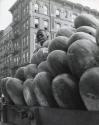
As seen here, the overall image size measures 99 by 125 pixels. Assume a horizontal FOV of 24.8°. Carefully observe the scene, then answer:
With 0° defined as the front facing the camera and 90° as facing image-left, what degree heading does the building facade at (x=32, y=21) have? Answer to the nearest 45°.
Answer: approximately 315°

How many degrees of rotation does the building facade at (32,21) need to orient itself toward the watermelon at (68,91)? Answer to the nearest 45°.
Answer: approximately 45° to its right

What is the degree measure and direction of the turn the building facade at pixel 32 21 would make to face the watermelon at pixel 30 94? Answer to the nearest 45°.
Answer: approximately 45° to its right

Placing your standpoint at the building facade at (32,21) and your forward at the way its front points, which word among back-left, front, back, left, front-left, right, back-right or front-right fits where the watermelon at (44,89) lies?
front-right

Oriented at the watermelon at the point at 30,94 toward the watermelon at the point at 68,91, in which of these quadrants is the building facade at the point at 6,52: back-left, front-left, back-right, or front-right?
back-left

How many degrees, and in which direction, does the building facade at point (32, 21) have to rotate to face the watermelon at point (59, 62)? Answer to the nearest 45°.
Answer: approximately 45° to its right
